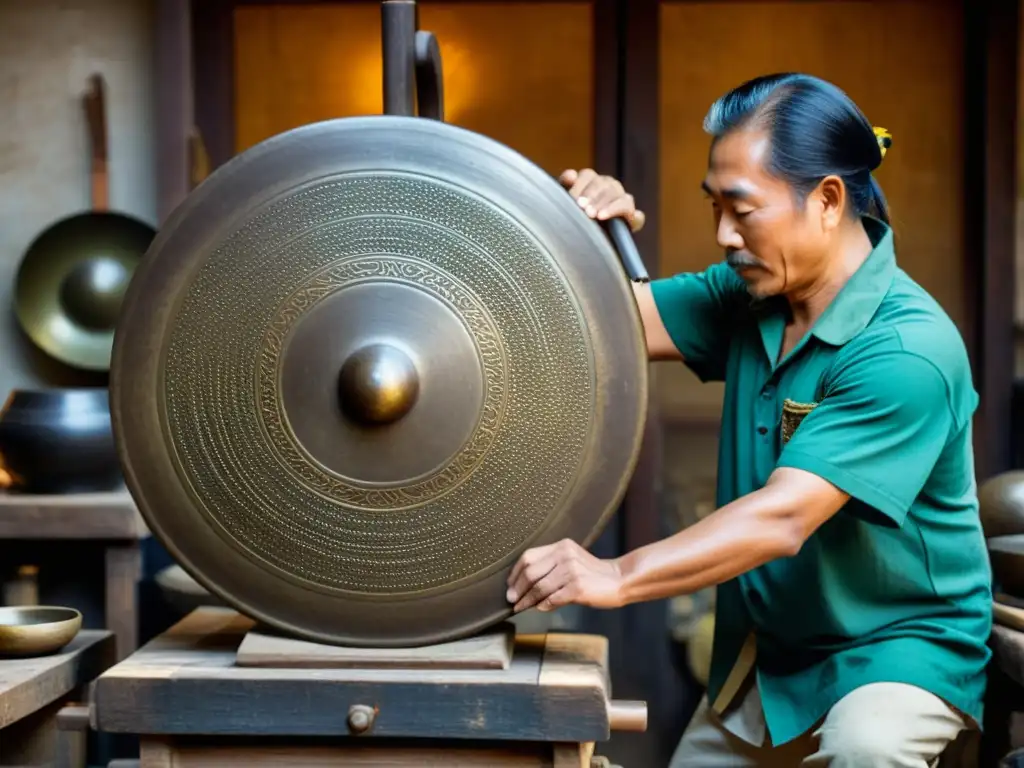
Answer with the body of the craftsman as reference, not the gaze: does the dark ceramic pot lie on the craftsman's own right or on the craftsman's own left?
on the craftsman's own right

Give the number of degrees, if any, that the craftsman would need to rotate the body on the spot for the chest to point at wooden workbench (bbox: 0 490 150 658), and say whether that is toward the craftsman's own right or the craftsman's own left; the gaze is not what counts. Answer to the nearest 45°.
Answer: approximately 45° to the craftsman's own right

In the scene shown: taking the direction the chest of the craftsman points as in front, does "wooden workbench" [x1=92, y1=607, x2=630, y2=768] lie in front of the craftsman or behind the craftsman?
in front

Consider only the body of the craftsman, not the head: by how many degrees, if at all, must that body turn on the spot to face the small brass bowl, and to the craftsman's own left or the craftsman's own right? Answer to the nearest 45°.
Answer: approximately 45° to the craftsman's own right

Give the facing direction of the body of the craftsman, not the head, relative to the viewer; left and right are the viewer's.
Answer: facing the viewer and to the left of the viewer

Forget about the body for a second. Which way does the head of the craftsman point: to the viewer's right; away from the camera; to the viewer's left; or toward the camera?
to the viewer's left
